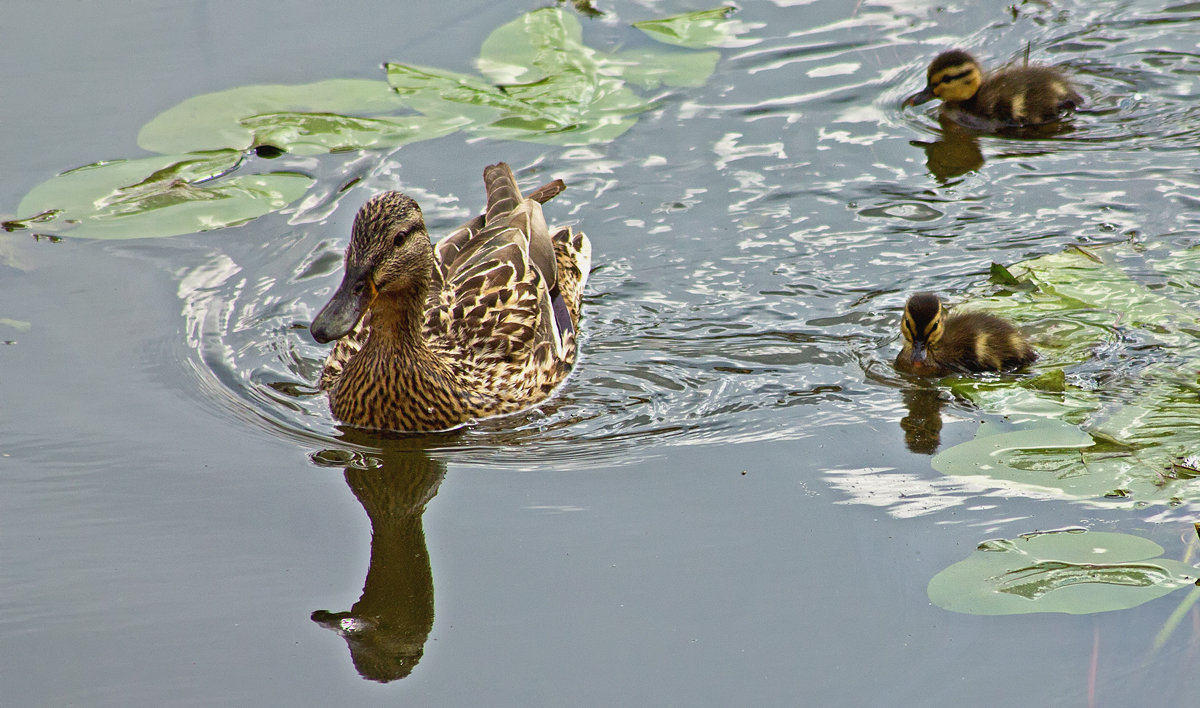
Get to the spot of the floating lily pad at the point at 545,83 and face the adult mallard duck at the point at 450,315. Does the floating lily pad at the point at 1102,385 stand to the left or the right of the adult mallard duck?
left

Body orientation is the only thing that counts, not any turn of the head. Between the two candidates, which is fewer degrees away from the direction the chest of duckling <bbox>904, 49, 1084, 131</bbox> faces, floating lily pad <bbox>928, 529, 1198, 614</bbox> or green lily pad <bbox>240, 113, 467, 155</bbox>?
the green lily pad

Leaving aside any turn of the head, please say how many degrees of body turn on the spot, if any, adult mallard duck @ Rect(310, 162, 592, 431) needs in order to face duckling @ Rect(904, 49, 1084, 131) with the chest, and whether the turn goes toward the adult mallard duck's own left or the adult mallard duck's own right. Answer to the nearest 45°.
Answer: approximately 180°

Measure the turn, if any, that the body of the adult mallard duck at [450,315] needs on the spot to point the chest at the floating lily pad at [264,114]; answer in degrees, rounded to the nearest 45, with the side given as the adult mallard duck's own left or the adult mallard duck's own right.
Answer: approximately 90° to the adult mallard duck's own right

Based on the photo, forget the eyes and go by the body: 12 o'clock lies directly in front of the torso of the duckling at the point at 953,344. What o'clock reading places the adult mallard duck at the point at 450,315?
The adult mallard duck is roughly at 1 o'clock from the duckling.

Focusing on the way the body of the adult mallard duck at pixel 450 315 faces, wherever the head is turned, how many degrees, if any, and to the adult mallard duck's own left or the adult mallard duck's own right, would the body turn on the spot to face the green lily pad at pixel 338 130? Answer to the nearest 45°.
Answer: approximately 135° to the adult mallard duck's own right

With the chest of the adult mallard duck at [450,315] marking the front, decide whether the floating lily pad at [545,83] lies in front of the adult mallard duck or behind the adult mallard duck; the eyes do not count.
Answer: behind

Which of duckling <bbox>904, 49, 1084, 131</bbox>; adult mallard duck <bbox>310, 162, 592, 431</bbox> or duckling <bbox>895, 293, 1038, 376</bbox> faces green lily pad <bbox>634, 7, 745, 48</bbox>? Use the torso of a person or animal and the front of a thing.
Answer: duckling <bbox>904, 49, 1084, 131</bbox>

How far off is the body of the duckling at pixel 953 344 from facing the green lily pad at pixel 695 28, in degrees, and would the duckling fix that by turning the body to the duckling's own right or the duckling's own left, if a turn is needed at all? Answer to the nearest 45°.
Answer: approximately 90° to the duckling's own right

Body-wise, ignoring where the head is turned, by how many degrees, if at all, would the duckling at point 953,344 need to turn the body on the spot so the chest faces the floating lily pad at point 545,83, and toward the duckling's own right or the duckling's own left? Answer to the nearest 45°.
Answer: approximately 90° to the duckling's own right

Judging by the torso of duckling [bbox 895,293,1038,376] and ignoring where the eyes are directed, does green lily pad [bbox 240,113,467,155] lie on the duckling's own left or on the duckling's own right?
on the duckling's own right

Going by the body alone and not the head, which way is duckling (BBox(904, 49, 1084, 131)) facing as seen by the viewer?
to the viewer's left

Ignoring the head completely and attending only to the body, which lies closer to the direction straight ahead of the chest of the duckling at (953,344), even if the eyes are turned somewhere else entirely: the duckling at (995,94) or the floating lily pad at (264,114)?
the floating lily pad
